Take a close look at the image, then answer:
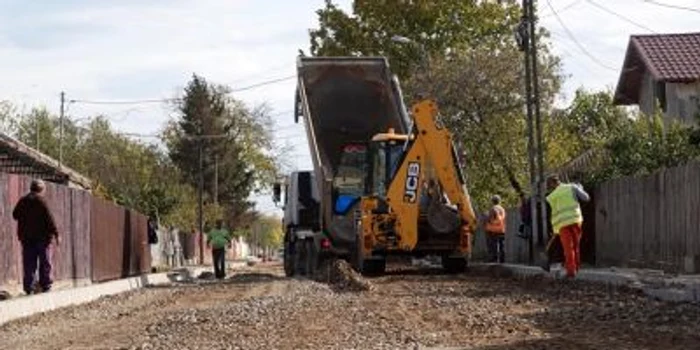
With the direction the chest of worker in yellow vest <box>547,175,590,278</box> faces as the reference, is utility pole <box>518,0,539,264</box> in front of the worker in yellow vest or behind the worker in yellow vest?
in front

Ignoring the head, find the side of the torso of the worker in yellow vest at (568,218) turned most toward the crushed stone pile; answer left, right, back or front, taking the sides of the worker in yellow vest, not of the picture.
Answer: left

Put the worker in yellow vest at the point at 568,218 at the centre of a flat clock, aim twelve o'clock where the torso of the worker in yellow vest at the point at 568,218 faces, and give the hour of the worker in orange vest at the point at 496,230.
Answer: the worker in orange vest at the point at 496,230 is roughly at 1 o'clock from the worker in yellow vest at the point at 568,218.

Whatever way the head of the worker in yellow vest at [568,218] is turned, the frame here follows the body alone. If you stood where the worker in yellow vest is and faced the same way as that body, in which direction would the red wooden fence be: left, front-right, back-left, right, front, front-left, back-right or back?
front-left

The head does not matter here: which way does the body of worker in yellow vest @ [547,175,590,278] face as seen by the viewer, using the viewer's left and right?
facing away from the viewer and to the left of the viewer

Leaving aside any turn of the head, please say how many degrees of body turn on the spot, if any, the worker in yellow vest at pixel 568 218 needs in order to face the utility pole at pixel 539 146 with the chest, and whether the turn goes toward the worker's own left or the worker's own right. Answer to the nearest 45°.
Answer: approximately 45° to the worker's own right

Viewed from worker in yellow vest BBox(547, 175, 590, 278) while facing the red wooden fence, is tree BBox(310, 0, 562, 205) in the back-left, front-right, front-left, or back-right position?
front-right

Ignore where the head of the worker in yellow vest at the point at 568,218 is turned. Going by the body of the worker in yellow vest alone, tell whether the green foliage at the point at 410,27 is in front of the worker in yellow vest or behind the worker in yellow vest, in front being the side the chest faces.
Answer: in front

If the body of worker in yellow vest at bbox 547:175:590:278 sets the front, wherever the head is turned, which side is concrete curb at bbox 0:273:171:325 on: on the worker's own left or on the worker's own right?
on the worker's own left

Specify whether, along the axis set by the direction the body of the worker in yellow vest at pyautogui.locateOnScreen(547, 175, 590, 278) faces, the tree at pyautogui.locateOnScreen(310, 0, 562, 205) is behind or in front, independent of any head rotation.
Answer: in front
